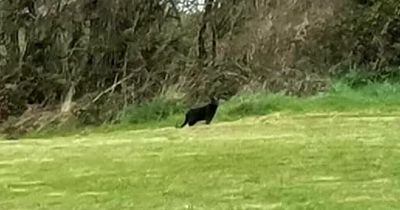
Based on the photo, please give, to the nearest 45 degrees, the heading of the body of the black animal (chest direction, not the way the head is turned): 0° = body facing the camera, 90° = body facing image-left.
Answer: approximately 270°
